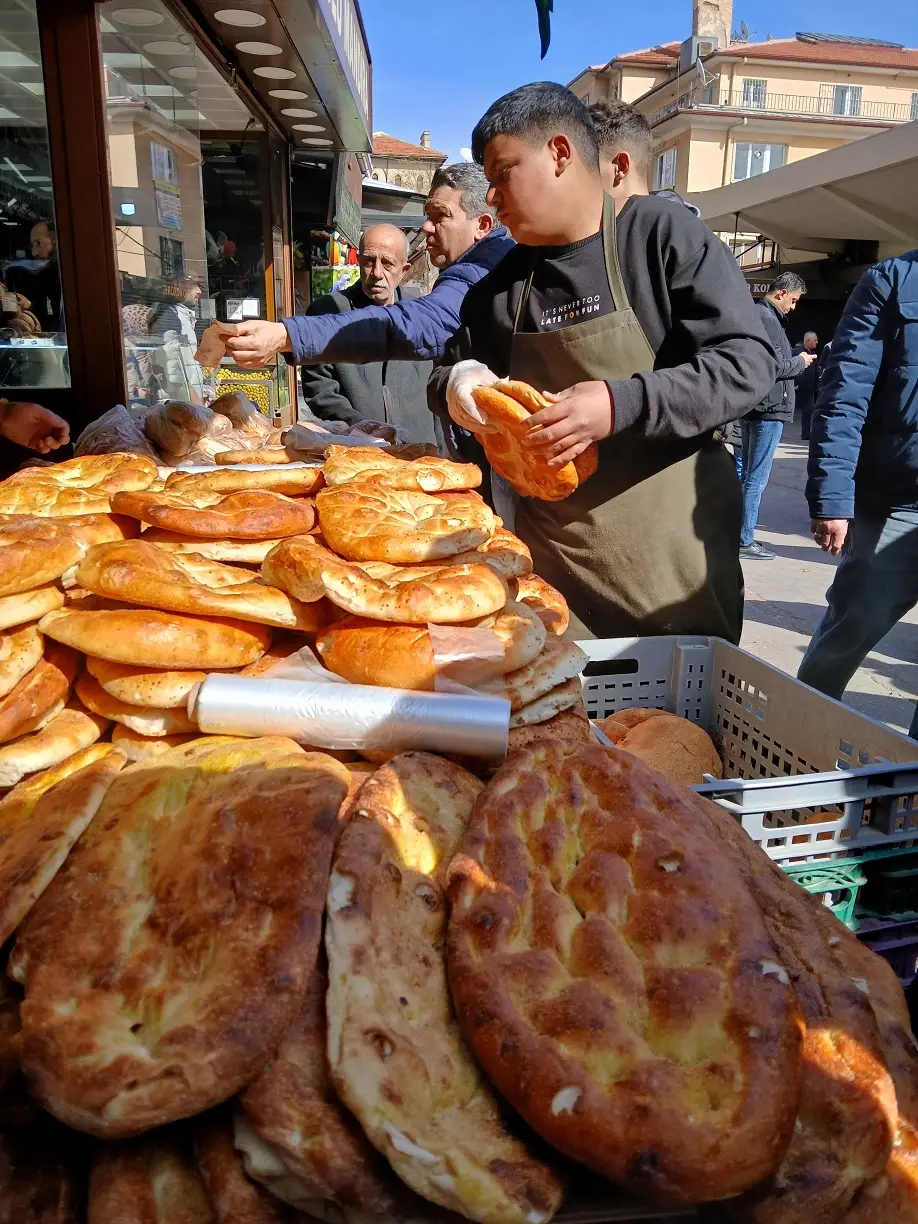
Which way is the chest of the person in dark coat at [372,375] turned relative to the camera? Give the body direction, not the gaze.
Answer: toward the camera

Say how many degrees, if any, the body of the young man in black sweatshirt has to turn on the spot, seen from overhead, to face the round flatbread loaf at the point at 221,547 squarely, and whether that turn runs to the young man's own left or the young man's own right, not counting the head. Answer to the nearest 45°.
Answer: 0° — they already face it

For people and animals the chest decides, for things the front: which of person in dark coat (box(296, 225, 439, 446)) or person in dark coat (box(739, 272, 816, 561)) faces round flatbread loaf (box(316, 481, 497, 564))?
person in dark coat (box(296, 225, 439, 446))

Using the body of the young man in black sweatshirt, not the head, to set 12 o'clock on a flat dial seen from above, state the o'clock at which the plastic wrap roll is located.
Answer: The plastic wrap roll is roughly at 11 o'clock from the young man in black sweatshirt.

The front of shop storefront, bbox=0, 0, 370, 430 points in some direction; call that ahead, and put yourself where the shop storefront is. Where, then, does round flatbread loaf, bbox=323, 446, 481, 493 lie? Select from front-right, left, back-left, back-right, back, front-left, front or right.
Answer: front-right

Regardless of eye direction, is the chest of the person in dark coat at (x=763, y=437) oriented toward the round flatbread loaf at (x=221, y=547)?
no

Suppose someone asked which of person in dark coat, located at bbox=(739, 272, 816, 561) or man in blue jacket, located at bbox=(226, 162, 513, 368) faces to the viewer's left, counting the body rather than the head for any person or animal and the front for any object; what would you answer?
the man in blue jacket

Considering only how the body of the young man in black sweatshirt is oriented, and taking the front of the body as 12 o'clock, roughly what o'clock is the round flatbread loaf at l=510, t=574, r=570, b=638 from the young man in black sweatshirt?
The round flatbread loaf is roughly at 11 o'clock from the young man in black sweatshirt.

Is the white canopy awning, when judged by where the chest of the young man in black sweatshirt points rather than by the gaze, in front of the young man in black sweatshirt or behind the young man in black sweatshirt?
behind

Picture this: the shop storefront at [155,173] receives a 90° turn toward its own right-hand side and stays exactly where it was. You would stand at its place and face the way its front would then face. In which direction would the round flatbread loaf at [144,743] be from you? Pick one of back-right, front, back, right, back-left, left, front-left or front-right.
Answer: front-left

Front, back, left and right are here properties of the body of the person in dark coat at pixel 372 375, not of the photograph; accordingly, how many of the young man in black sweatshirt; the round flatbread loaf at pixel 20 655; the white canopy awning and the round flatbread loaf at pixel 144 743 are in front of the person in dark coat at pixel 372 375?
3

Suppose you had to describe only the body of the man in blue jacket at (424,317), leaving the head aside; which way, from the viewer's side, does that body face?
to the viewer's left

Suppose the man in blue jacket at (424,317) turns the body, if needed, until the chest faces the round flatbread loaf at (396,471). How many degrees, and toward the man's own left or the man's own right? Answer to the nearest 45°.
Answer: approximately 90° to the man's own left

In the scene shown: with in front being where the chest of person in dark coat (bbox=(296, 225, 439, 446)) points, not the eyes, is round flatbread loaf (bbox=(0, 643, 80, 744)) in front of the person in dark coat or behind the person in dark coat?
in front
